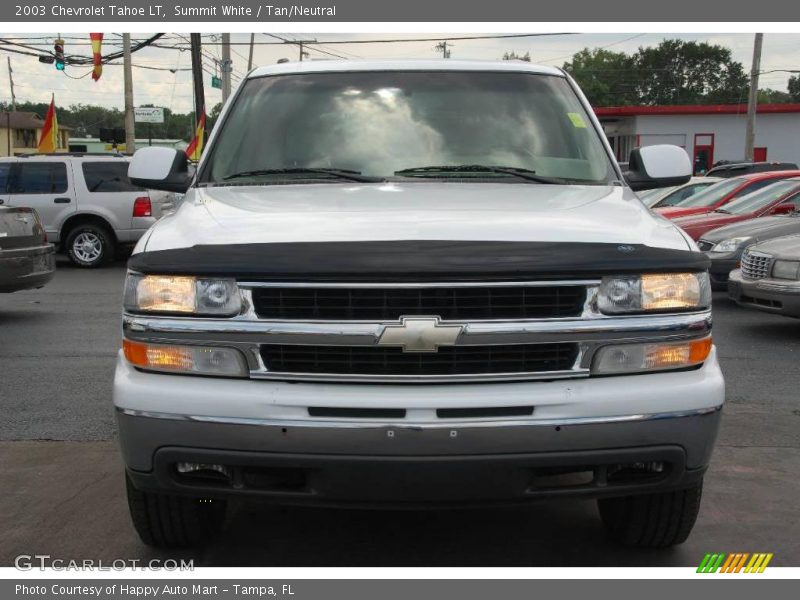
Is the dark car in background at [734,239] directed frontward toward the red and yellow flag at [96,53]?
no

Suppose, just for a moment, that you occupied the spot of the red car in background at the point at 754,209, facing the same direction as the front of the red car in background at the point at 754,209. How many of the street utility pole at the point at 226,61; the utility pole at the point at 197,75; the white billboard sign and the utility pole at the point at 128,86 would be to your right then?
4

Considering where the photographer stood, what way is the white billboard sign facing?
facing the viewer

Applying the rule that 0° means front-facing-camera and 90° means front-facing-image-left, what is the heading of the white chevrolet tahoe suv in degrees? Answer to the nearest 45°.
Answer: approximately 0°

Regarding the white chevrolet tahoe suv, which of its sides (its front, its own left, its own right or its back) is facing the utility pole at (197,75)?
back

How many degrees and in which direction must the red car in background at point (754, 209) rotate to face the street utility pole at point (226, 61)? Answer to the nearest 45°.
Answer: approximately 90° to its right

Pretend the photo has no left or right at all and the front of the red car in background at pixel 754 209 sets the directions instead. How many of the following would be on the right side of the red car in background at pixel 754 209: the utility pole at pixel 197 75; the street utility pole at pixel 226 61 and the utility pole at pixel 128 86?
3

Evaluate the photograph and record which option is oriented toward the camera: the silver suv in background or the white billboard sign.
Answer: the white billboard sign

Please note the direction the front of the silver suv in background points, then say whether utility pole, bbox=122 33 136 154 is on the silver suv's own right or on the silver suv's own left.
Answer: on the silver suv's own right

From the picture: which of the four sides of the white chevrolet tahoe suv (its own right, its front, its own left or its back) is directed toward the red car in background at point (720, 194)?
back

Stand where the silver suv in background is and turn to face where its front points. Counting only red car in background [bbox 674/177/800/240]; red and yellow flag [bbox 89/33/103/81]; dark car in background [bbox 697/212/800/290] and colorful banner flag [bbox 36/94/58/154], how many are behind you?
2

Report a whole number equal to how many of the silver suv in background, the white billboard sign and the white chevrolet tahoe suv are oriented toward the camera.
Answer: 2

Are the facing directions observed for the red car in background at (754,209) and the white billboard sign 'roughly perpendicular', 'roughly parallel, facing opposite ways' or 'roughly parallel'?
roughly perpendicular

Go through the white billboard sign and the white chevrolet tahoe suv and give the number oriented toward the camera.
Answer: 2

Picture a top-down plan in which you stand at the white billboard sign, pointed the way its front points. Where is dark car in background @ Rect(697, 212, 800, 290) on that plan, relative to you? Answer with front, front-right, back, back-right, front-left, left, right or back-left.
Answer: front

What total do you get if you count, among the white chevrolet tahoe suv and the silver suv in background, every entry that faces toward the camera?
1

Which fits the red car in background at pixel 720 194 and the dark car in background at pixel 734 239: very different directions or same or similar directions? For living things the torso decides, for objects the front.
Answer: same or similar directions

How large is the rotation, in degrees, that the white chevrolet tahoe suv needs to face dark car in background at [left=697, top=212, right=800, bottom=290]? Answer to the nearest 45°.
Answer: approximately 135° to its left

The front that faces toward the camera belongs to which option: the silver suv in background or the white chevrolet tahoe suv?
the white chevrolet tahoe suv

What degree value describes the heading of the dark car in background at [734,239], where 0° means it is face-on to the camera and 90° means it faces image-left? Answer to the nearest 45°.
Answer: approximately 45°

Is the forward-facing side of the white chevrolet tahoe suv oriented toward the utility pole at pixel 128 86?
no

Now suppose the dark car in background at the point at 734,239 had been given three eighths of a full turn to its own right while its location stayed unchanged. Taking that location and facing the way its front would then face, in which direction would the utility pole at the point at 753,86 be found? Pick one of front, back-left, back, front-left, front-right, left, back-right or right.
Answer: front
